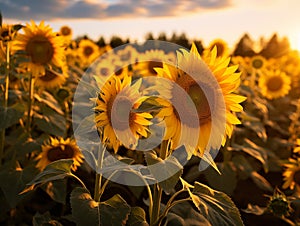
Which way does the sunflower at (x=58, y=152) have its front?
toward the camera

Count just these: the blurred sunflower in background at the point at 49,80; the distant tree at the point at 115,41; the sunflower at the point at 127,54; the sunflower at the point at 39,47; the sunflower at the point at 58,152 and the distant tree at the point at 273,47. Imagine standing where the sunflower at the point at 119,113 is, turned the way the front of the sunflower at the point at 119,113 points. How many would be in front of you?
0

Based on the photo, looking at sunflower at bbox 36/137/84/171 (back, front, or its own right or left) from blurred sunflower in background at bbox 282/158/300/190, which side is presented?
left

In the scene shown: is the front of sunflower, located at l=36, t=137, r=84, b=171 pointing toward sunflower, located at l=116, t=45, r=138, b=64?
no

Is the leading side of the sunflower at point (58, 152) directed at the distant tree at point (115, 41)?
no

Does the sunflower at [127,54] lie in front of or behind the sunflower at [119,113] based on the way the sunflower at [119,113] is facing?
behind

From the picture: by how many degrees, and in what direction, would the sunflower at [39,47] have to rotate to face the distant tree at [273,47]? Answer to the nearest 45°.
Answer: approximately 135° to its left

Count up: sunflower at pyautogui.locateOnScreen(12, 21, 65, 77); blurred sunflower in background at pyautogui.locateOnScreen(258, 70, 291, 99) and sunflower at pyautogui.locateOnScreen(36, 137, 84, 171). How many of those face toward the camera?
3

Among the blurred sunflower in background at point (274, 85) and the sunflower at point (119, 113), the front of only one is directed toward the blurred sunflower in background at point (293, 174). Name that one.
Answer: the blurred sunflower in background at point (274, 85)

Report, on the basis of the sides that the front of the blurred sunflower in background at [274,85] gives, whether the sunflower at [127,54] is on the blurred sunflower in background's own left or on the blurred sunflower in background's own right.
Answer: on the blurred sunflower in background's own right

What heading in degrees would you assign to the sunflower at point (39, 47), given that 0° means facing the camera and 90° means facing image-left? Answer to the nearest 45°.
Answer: approximately 0°

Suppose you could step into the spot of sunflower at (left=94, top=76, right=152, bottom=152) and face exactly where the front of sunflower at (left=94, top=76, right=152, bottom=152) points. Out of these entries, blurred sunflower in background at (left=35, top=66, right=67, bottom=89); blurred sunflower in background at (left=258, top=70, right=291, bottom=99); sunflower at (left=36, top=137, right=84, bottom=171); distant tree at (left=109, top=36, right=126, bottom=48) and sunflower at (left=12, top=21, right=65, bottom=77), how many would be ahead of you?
0

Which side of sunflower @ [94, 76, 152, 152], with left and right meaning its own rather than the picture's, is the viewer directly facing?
front

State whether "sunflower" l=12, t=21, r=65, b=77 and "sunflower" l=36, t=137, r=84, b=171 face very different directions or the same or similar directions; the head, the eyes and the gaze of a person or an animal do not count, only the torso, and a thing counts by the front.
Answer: same or similar directions

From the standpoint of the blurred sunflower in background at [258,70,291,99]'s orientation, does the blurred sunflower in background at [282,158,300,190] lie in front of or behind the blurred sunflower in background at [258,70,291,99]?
in front

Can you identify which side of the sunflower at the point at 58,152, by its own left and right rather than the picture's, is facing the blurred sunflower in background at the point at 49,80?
back

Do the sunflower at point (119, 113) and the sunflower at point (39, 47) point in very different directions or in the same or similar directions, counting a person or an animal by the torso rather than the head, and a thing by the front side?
same or similar directions

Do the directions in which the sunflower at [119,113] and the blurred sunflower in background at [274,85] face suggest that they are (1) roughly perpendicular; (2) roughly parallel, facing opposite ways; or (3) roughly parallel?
roughly parallel
